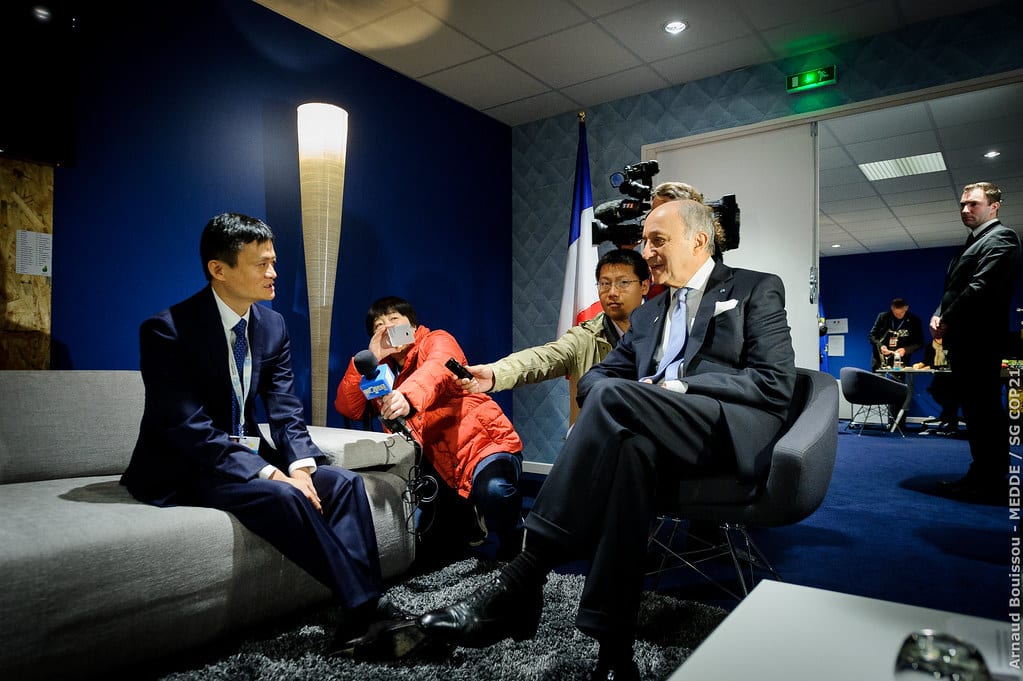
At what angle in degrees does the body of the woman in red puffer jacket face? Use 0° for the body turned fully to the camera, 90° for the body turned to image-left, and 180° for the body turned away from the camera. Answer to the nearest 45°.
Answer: approximately 45°

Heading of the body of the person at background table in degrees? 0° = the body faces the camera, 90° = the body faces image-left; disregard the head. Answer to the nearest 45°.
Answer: approximately 0°

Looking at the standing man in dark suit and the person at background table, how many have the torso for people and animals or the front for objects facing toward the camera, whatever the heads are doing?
1

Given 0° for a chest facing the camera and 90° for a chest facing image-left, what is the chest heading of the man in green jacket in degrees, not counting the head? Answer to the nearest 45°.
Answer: approximately 45°

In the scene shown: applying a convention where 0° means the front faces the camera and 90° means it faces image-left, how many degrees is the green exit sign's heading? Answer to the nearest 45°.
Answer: approximately 45°

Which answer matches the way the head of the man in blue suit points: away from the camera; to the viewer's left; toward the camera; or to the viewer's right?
to the viewer's right

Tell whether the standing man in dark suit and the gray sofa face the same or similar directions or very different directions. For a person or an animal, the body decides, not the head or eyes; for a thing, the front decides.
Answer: very different directions

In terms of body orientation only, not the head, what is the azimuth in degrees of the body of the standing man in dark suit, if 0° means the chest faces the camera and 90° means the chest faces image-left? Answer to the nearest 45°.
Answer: approximately 90°

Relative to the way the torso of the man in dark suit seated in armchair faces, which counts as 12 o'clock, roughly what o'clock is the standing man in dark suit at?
The standing man in dark suit is roughly at 6 o'clock from the man in dark suit seated in armchair.
